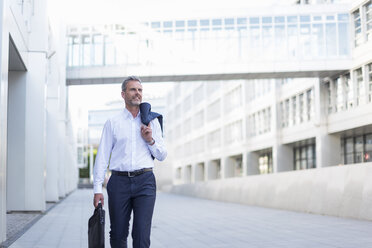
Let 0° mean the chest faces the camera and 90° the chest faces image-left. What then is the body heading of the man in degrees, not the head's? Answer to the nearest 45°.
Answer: approximately 0°

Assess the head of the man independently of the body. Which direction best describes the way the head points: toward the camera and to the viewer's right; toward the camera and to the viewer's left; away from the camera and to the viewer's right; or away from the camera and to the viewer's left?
toward the camera and to the viewer's right

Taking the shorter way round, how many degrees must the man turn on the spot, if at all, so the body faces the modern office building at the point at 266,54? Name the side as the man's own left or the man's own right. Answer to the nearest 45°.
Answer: approximately 180°

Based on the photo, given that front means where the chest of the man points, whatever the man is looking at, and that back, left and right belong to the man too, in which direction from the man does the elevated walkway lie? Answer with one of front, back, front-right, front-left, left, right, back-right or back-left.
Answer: back
